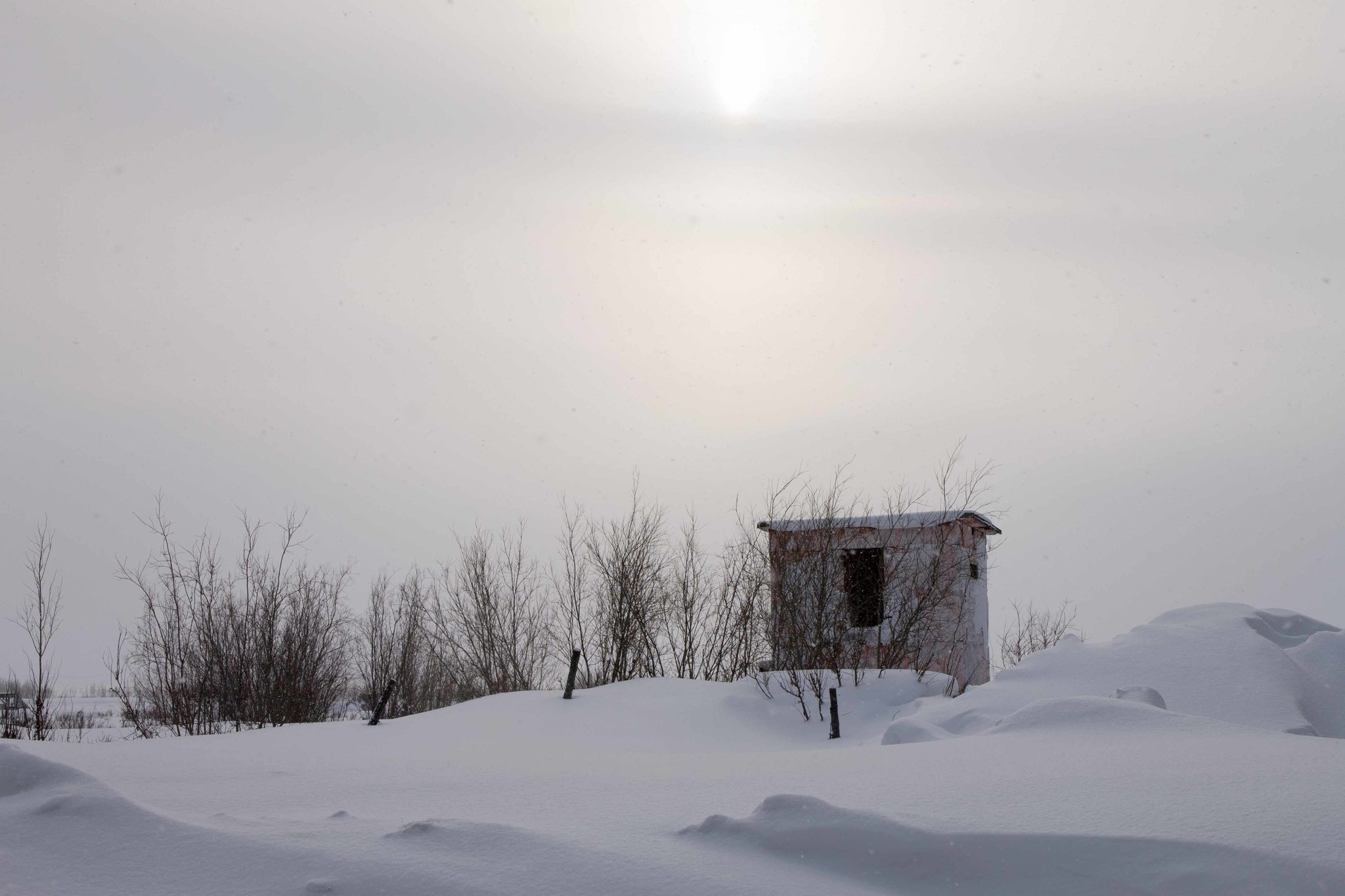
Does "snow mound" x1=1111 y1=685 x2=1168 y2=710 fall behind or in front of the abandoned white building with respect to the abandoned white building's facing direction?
in front

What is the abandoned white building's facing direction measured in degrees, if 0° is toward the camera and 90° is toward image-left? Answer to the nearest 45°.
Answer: approximately 0°

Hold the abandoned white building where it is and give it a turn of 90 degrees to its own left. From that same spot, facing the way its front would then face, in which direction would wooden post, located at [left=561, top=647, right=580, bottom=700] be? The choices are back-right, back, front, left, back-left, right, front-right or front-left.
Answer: back-right

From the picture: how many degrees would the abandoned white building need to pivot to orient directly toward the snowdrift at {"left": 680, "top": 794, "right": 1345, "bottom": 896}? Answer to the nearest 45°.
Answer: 0° — it already faces it

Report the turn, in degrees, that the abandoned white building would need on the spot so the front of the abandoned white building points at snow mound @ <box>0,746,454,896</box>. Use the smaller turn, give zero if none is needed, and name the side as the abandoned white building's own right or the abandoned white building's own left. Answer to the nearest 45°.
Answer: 0° — it already faces it
